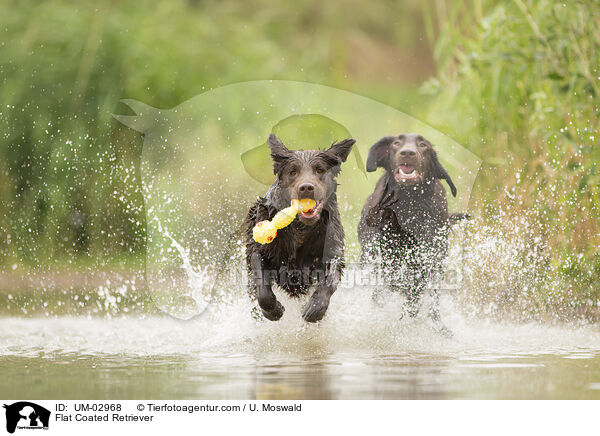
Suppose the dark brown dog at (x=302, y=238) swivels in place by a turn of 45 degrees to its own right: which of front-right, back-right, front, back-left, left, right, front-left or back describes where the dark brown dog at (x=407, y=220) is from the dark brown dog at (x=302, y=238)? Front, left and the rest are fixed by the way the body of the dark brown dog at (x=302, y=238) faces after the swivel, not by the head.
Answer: back

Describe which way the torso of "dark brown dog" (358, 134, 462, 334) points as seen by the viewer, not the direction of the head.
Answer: toward the camera
